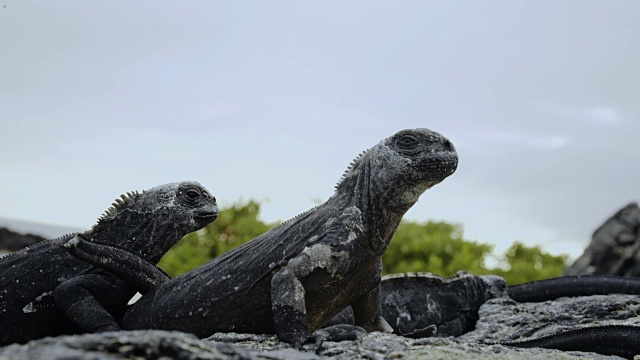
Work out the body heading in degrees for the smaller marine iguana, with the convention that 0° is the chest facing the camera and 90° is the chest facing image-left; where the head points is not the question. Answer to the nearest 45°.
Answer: approximately 270°

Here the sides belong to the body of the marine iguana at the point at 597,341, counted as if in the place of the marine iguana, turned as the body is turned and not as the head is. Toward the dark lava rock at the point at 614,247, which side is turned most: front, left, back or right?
left

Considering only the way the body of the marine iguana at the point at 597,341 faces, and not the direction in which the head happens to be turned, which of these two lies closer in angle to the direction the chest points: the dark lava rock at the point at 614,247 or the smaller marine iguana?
the dark lava rock

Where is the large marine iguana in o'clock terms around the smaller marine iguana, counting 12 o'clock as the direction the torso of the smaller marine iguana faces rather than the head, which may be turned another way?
The large marine iguana is roughly at 1 o'clock from the smaller marine iguana.

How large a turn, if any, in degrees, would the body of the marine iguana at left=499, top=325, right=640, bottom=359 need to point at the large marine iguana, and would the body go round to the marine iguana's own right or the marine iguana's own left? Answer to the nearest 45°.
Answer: approximately 135° to the marine iguana's own right

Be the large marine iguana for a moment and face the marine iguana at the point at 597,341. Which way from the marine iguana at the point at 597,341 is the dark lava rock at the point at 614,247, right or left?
left

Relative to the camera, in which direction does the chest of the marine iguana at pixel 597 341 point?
to the viewer's right

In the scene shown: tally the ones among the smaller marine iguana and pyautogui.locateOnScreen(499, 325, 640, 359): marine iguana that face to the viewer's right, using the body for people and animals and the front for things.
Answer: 2
